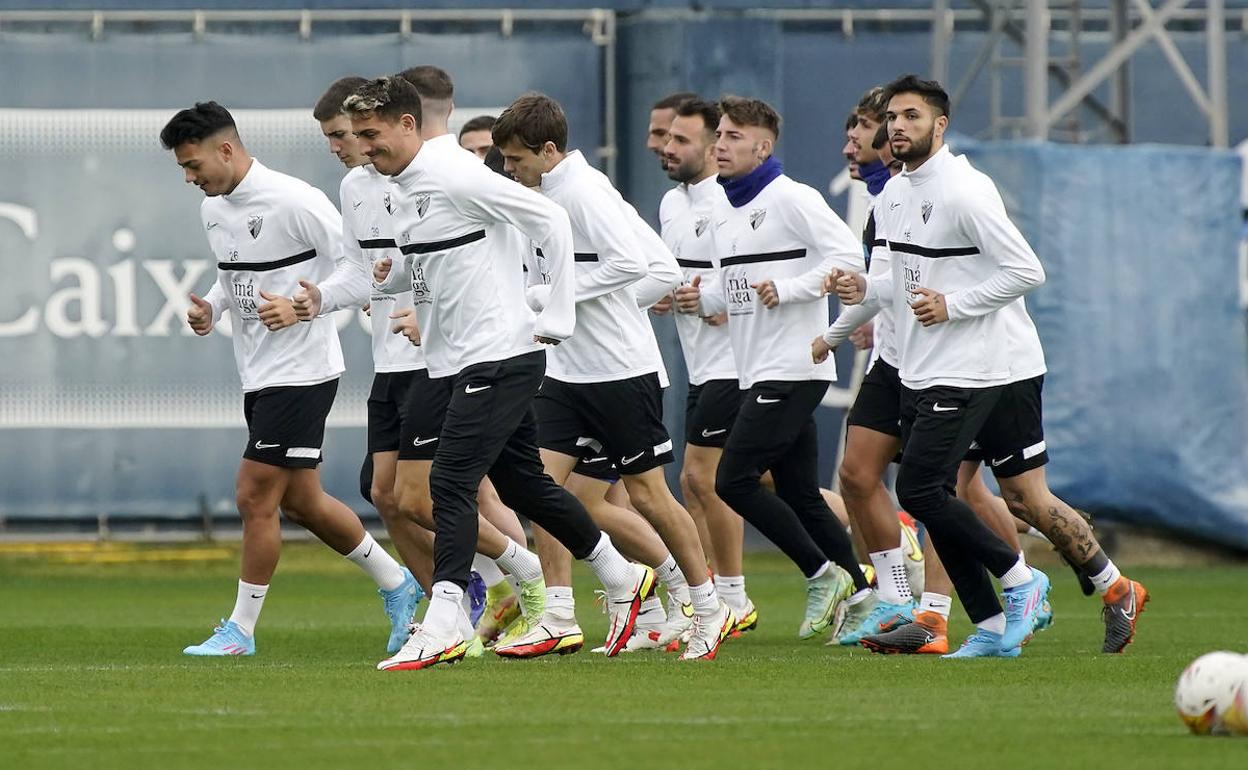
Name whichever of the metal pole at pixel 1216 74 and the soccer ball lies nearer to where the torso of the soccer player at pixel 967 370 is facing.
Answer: the soccer ball

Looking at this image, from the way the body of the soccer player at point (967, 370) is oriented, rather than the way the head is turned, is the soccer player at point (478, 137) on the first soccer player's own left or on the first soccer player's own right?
on the first soccer player's own right

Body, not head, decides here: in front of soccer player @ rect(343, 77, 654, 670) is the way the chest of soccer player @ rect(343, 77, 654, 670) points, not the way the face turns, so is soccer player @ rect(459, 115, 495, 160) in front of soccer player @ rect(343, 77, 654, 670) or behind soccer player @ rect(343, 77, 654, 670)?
behind

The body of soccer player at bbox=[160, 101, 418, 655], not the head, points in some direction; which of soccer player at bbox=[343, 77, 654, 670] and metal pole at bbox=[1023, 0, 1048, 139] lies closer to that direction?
the soccer player

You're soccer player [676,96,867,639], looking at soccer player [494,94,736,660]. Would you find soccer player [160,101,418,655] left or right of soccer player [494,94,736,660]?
right

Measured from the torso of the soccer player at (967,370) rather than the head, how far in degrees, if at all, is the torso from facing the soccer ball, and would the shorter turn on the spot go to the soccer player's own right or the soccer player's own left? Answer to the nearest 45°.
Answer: approximately 45° to the soccer player's own left
